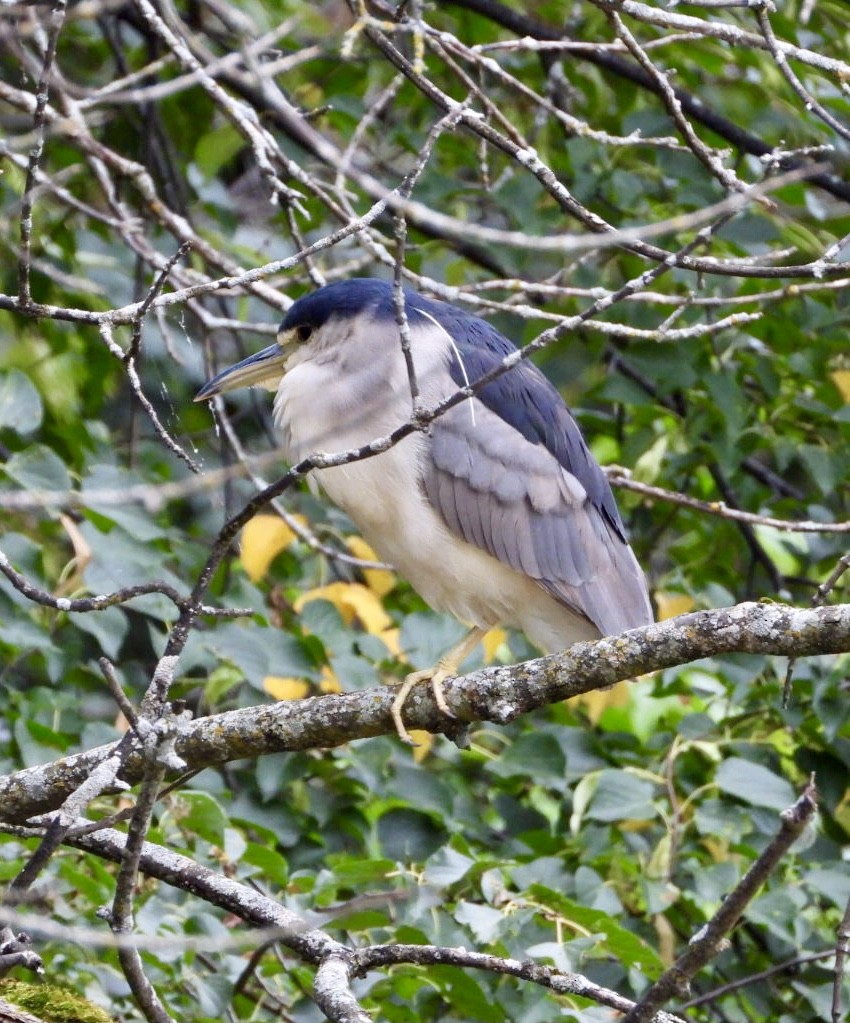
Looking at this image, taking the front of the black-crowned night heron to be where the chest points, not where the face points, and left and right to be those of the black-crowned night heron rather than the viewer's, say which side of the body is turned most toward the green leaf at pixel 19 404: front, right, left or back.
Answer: front

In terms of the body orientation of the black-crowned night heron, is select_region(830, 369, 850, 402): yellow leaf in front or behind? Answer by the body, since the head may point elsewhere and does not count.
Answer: behind

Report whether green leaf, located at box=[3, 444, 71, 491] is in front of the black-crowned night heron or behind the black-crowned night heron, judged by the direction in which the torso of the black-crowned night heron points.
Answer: in front

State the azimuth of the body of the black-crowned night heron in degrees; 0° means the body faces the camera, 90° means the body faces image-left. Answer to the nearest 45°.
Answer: approximately 90°
